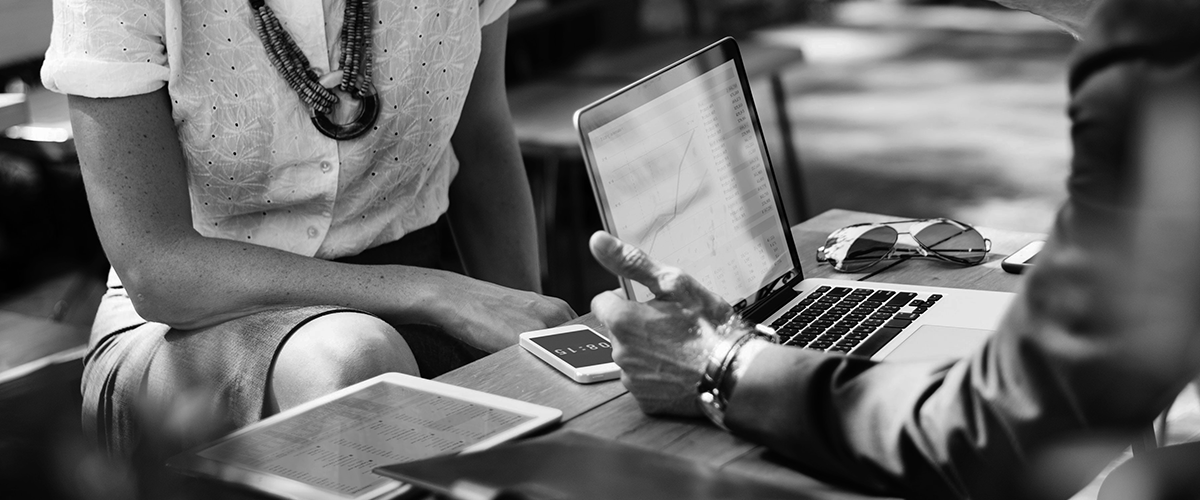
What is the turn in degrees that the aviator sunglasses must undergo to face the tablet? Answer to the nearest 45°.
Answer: approximately 45° to its right

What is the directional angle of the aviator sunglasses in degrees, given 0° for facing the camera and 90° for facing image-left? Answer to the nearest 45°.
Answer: approximately 0°

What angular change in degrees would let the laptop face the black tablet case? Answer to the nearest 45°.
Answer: approximately 45° to its right

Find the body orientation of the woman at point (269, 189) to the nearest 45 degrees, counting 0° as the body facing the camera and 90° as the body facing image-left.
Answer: approximately 315°

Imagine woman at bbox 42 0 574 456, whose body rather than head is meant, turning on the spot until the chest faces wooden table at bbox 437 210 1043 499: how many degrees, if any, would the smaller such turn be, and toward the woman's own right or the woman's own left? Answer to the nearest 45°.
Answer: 0° — they already face it

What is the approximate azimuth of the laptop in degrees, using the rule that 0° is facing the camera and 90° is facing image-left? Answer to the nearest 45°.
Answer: approximately 315°
